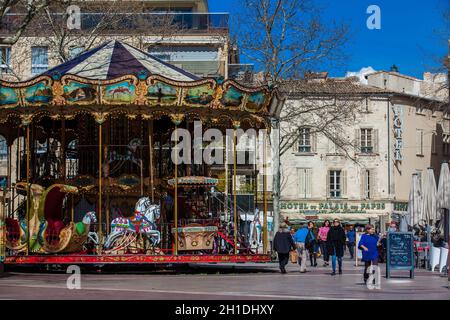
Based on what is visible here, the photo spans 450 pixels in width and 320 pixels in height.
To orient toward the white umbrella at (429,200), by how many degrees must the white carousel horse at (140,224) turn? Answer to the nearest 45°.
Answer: approximately 45° to its left

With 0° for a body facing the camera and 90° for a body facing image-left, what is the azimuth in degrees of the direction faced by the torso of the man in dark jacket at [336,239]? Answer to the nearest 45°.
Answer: approximately 0°

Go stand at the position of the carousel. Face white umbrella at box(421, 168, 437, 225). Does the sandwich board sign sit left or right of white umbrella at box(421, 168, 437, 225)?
right

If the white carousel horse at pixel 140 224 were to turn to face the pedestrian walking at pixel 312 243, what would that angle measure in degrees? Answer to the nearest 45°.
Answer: approximately 45° to its left

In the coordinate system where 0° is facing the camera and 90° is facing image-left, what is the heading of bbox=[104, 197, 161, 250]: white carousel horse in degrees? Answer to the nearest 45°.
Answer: approximately 270°

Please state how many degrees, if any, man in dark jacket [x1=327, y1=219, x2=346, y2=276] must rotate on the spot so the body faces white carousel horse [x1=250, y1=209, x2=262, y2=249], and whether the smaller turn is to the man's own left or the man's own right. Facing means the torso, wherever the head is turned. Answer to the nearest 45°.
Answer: approximately 135° to the man's own right

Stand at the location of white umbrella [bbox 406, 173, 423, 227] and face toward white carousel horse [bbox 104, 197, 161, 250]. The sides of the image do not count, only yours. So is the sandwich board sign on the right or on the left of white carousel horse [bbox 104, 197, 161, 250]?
left

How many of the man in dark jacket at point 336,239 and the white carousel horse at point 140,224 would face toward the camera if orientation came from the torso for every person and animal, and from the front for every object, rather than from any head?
1

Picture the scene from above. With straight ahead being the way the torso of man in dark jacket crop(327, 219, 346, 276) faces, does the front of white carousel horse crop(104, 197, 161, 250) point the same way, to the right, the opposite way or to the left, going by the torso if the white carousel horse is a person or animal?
to the left

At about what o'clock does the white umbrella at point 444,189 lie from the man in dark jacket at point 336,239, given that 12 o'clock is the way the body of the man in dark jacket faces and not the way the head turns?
The white umbrella is roughly at 9 o'clock from the man in dark jacket.
